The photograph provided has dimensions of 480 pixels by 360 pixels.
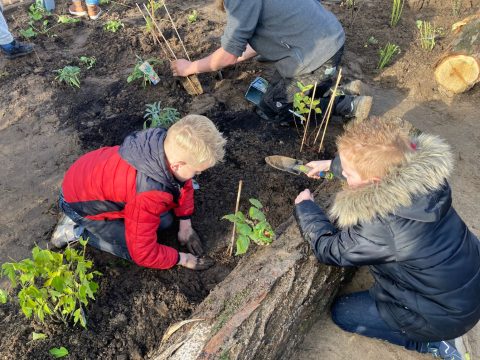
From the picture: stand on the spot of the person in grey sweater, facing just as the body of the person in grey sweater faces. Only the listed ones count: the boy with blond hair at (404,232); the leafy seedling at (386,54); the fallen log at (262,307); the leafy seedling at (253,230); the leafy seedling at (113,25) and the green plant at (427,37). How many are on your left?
3

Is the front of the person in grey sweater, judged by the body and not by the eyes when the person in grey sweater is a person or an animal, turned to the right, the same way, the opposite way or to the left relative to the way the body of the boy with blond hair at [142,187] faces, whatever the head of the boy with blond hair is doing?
the opposite way

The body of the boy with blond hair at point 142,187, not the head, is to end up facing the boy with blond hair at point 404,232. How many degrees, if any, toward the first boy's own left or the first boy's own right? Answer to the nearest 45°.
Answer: approximately 45° to the first boy's own right

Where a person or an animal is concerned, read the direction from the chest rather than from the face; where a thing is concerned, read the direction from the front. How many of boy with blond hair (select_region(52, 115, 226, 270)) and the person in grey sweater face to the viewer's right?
1

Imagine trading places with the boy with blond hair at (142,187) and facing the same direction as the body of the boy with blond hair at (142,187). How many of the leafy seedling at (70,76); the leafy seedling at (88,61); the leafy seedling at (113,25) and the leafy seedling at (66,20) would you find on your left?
4

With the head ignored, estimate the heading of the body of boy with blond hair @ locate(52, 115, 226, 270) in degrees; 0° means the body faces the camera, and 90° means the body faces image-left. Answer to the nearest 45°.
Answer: approximately 270°

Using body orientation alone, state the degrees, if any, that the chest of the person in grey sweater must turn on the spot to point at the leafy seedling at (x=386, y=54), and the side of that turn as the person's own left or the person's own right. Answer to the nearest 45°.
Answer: approximately 135° to the person's own right

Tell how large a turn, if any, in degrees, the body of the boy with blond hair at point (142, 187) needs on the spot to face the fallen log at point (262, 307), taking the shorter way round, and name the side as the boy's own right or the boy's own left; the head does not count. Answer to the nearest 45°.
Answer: approximately 45° to the boy's own right

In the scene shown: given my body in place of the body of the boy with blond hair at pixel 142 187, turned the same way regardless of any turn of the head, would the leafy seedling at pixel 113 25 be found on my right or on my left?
on my left

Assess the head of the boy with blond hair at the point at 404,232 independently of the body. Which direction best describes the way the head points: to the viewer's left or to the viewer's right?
to the viewer's left

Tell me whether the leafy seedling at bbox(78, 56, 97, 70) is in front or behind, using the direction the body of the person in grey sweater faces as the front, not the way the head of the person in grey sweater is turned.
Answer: in front

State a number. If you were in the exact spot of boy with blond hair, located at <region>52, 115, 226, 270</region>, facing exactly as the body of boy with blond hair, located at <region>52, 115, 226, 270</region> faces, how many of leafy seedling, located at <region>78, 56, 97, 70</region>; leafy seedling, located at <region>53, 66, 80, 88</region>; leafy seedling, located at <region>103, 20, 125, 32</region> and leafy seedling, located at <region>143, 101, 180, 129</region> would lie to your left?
4

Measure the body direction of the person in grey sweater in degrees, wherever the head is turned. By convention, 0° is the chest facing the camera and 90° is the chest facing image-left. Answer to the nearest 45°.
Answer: approximately 90°
